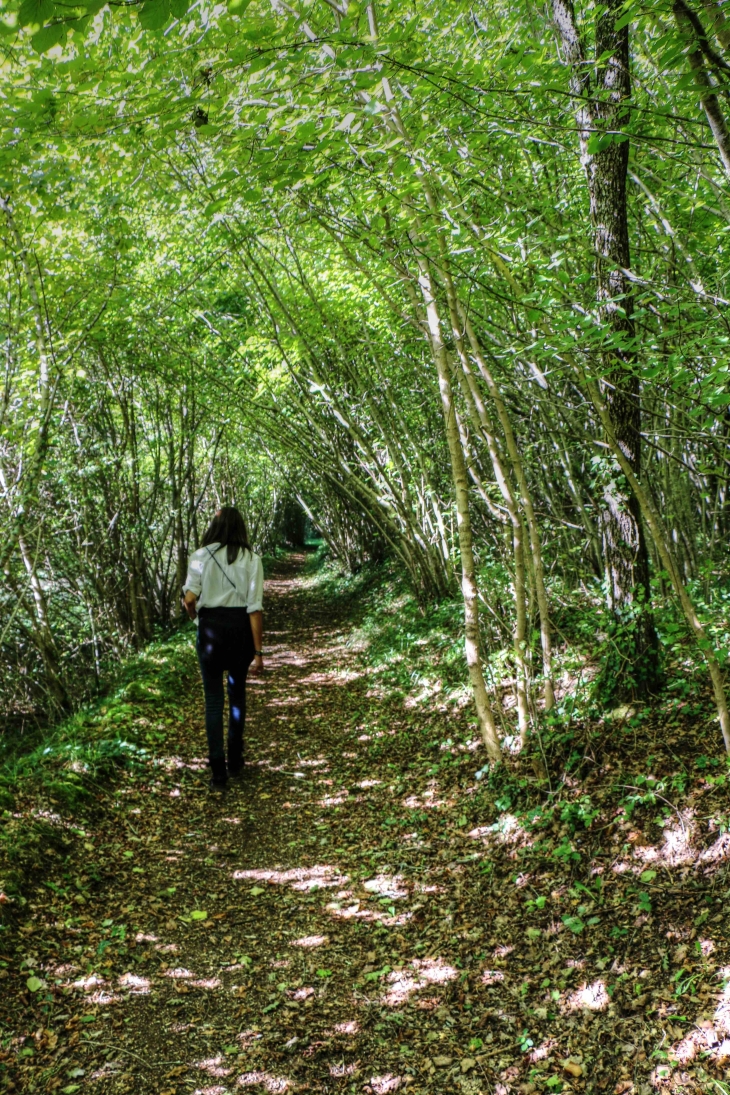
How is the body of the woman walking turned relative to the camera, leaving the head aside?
away from the camera

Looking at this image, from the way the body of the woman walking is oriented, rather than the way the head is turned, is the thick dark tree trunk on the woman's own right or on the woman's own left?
on the woman's own right

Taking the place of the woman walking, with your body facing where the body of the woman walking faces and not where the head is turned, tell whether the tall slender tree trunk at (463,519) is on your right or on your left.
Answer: on your right
